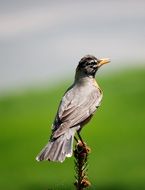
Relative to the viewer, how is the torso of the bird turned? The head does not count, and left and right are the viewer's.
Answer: facing away from the viewer and to the right of the viewer
